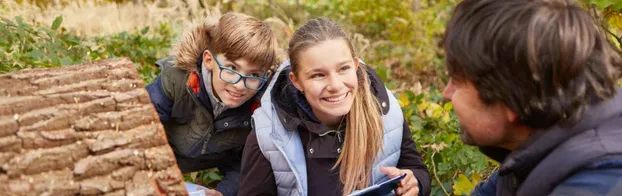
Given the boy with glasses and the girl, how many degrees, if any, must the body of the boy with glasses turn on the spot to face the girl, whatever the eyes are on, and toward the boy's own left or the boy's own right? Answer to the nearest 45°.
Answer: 0° — they already face them

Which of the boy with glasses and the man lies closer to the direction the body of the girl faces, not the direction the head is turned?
the man

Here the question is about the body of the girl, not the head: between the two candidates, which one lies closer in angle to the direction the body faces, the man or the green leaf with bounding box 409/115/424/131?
the man

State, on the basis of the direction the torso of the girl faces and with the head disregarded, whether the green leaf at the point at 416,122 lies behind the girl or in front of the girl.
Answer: behind

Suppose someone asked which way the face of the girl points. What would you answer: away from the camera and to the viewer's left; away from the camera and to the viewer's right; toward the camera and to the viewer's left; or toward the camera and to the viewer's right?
toward the camera and to the viewer's right

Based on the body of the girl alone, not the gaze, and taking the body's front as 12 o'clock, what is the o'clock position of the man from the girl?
The man is roughly at 11 o'clock from the girl.

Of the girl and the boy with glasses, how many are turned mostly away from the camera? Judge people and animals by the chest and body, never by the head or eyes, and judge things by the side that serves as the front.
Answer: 0

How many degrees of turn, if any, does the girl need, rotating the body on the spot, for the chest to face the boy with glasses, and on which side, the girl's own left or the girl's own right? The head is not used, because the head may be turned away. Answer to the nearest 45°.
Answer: approximately 135° to the girl's own right

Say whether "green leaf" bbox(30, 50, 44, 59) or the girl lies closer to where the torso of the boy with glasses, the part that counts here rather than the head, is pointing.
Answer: the girl

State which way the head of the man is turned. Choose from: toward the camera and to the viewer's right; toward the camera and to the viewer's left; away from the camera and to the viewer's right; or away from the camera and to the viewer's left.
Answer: away from the camera and to the viewer's left

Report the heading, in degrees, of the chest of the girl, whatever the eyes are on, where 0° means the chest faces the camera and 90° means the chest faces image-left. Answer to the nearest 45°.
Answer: approximately 0°

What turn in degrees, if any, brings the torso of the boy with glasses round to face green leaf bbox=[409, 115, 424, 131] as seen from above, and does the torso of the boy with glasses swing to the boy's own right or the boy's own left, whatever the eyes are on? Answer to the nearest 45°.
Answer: approximately 45° to the boy's own left
